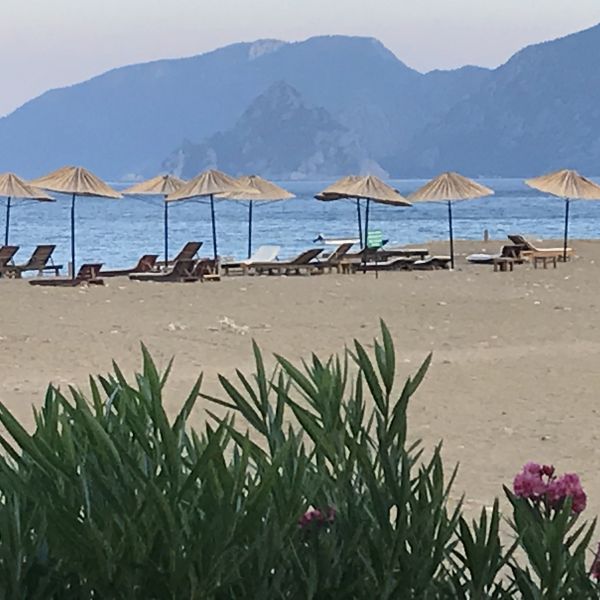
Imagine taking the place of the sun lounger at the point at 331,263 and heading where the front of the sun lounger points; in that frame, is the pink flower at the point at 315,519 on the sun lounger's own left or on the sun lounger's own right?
on the sun lounger's own left

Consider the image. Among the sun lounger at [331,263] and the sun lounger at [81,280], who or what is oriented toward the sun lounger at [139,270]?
the sun lounger at [331,263]

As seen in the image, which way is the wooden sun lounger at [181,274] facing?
to the viewer's left

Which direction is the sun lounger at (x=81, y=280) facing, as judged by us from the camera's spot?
facing to the left of the viewer

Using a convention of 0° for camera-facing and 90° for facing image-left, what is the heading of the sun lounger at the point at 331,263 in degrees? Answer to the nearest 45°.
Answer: approximately 90°

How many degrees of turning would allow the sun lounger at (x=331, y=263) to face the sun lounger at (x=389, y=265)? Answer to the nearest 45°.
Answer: approximately 180°

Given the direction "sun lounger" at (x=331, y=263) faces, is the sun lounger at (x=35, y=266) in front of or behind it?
in front

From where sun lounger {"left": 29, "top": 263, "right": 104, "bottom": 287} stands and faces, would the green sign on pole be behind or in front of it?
behind
